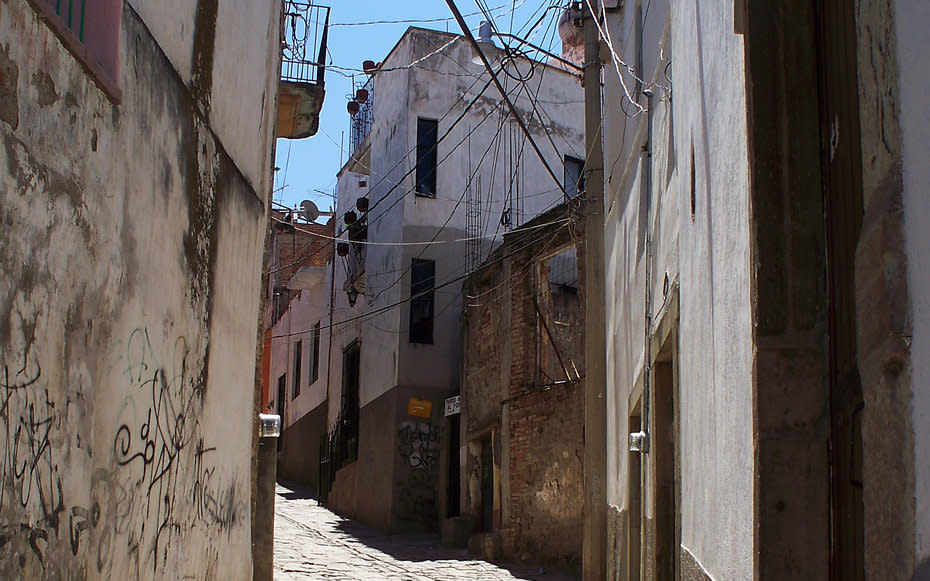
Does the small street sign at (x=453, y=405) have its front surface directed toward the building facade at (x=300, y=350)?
no

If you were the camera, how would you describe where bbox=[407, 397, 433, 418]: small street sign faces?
facing the viewer

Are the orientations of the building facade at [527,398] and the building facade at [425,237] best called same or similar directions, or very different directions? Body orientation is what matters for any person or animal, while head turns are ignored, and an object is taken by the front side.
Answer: same or similar directions

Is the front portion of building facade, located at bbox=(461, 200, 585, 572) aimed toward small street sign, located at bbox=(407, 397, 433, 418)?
no

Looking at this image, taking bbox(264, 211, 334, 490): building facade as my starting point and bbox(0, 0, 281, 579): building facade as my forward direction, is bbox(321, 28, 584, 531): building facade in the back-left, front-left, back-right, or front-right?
front-left

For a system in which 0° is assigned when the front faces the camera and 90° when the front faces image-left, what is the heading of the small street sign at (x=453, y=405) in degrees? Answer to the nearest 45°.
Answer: approximately 45°

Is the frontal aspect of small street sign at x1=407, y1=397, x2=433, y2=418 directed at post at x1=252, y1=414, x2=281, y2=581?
yes

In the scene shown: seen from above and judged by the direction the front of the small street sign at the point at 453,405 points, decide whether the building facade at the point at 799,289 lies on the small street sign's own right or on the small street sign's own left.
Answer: on the small street sign's own left
